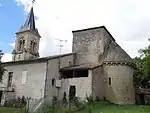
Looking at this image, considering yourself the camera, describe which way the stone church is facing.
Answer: facing away from the viewer and to the left of the viewer
